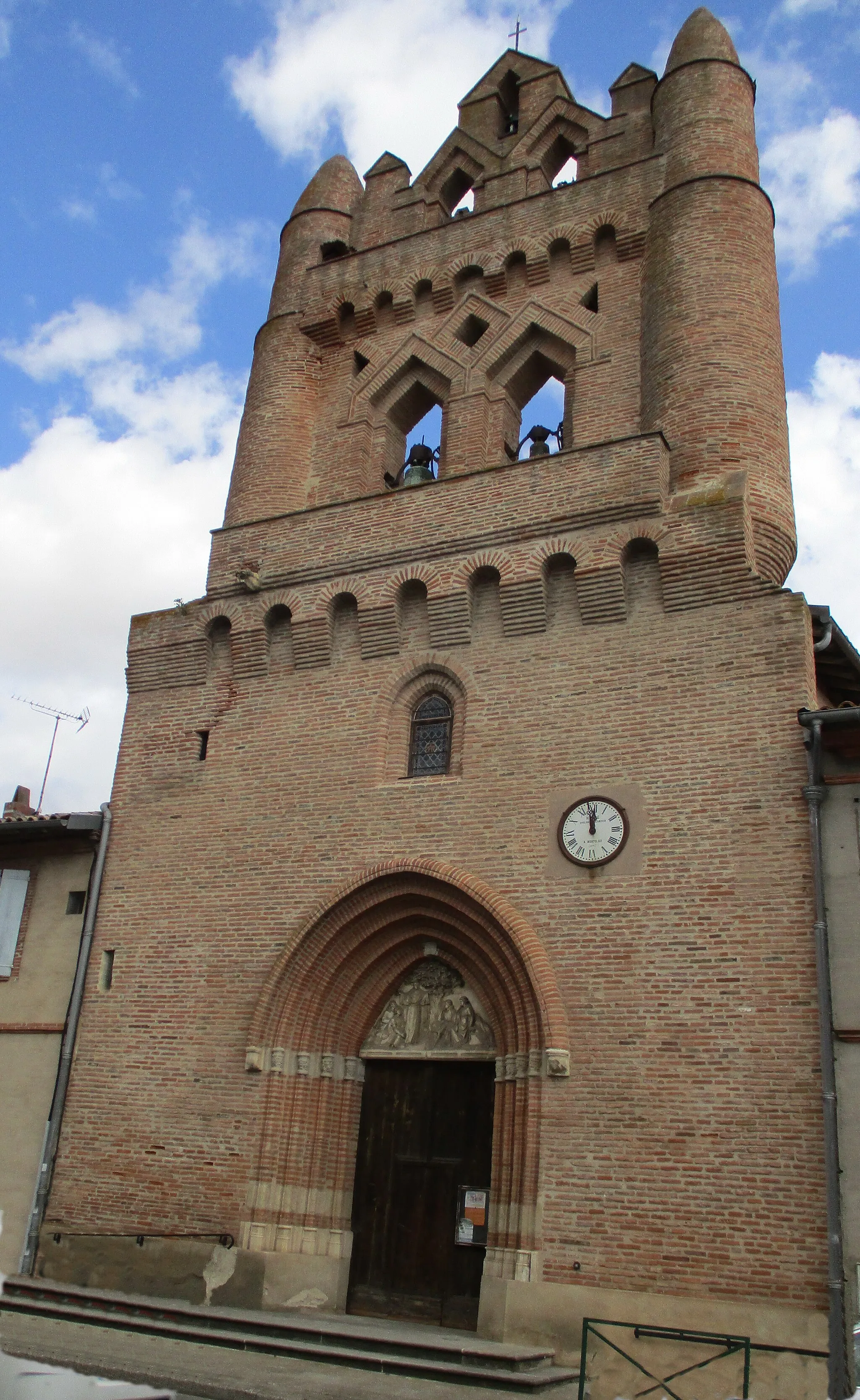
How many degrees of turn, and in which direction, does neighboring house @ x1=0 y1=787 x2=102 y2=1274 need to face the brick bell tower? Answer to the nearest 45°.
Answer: approximately 45° to its left

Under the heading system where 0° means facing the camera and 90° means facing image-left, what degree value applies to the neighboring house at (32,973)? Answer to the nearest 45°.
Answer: approximately 0°

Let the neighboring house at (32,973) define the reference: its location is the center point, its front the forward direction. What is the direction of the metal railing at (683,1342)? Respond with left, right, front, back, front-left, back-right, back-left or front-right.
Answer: front-left

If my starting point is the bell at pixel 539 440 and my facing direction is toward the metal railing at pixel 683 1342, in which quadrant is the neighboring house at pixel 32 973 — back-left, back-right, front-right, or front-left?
back-right

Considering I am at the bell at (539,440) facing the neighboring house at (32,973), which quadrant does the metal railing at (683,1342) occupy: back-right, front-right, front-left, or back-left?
back-left
